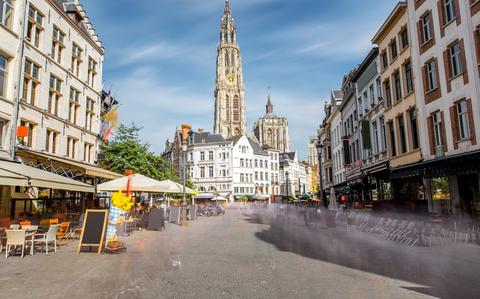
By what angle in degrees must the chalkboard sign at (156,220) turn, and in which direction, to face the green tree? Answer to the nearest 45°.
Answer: approximately 180°

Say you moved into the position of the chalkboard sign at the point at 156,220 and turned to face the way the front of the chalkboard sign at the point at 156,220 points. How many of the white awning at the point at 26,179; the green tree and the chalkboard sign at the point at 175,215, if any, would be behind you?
2

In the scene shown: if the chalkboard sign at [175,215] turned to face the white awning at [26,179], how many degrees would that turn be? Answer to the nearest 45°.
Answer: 0° — it already faces it

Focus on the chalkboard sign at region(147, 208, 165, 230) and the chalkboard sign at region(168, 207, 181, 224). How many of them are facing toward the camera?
2

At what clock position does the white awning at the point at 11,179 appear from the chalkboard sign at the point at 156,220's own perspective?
The white awning is roughly at 1 o'clock from the chalkboard sign.

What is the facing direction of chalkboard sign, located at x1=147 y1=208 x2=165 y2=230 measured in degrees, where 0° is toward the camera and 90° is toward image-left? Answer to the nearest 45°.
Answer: approximately 0°

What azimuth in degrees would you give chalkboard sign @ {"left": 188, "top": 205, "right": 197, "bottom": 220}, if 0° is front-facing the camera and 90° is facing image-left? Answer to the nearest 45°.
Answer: approximately 0°
